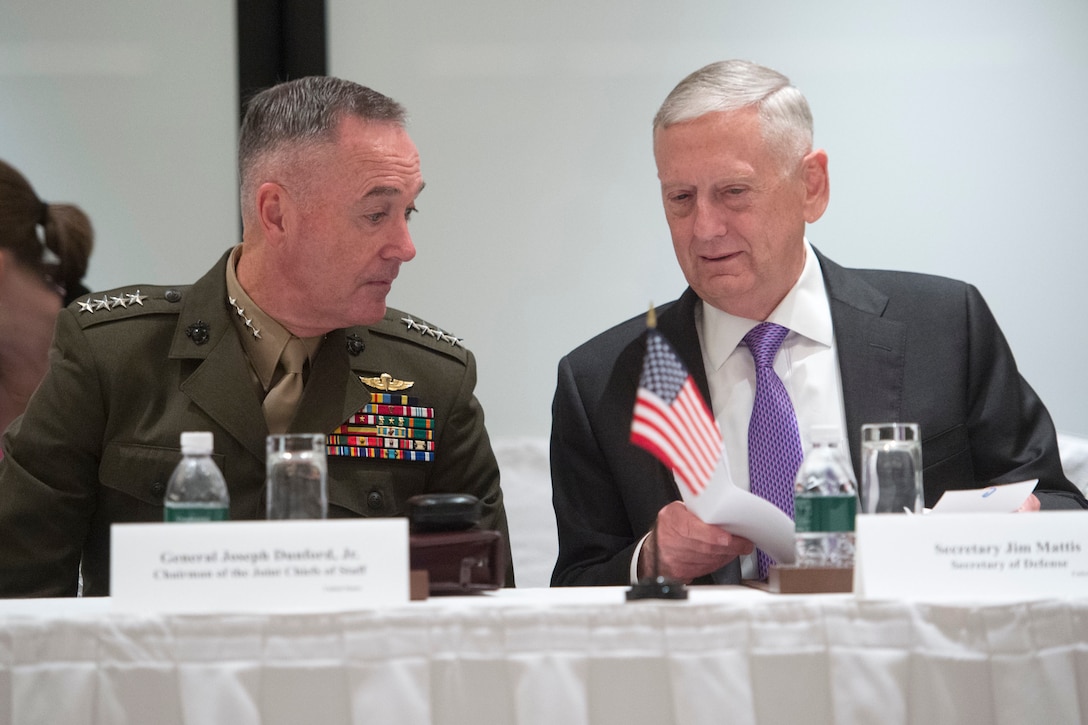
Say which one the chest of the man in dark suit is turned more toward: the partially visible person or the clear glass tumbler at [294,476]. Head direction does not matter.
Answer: the clear glass tumbler

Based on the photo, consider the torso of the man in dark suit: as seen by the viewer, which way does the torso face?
toward the camera

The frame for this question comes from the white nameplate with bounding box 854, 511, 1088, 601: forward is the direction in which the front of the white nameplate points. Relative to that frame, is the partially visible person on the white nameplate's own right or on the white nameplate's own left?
on the white nameplate's own right

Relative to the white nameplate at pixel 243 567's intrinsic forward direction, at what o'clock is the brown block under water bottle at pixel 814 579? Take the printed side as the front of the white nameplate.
The brown block under water bottle is roughly at 9 o'clock from the white nameplate.

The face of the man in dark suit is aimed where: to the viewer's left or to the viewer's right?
to the viewer's left

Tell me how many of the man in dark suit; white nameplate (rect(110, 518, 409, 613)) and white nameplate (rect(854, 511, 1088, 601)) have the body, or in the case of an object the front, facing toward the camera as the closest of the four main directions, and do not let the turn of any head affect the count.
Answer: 3

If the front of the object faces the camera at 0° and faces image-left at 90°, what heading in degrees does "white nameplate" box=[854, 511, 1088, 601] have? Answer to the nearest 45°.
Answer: approximately 0°

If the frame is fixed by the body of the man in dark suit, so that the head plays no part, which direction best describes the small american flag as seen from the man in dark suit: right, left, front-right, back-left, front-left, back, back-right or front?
front

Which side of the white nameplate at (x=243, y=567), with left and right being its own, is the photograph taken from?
front

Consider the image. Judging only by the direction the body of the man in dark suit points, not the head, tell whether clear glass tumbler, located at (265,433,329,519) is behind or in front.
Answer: in front
